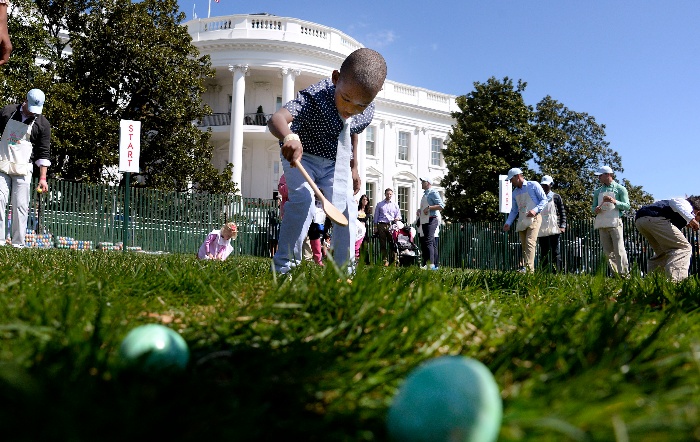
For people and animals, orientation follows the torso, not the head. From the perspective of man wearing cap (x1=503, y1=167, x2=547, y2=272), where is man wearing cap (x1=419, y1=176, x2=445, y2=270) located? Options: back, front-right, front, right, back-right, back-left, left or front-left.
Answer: right

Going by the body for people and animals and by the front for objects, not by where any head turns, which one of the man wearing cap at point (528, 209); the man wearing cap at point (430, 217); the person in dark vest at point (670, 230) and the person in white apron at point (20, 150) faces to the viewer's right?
the person in dark vest

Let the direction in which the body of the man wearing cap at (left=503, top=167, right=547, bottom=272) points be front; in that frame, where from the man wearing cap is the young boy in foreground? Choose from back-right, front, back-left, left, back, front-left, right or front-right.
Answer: front-left

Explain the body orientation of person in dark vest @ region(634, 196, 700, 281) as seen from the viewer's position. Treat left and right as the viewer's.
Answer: facing to the right of the viewer
